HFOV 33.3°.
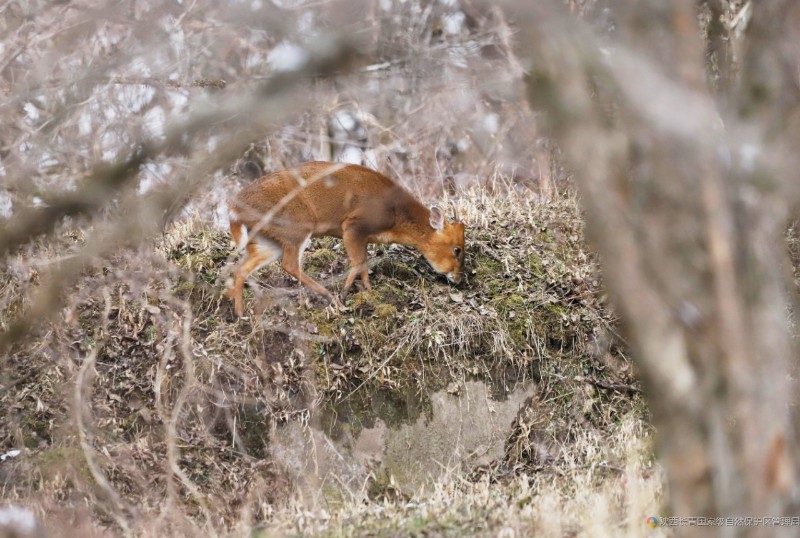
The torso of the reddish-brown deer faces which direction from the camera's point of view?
to the viewer's right

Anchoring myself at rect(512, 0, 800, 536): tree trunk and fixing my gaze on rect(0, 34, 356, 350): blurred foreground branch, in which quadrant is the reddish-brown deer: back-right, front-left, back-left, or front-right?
front-right
